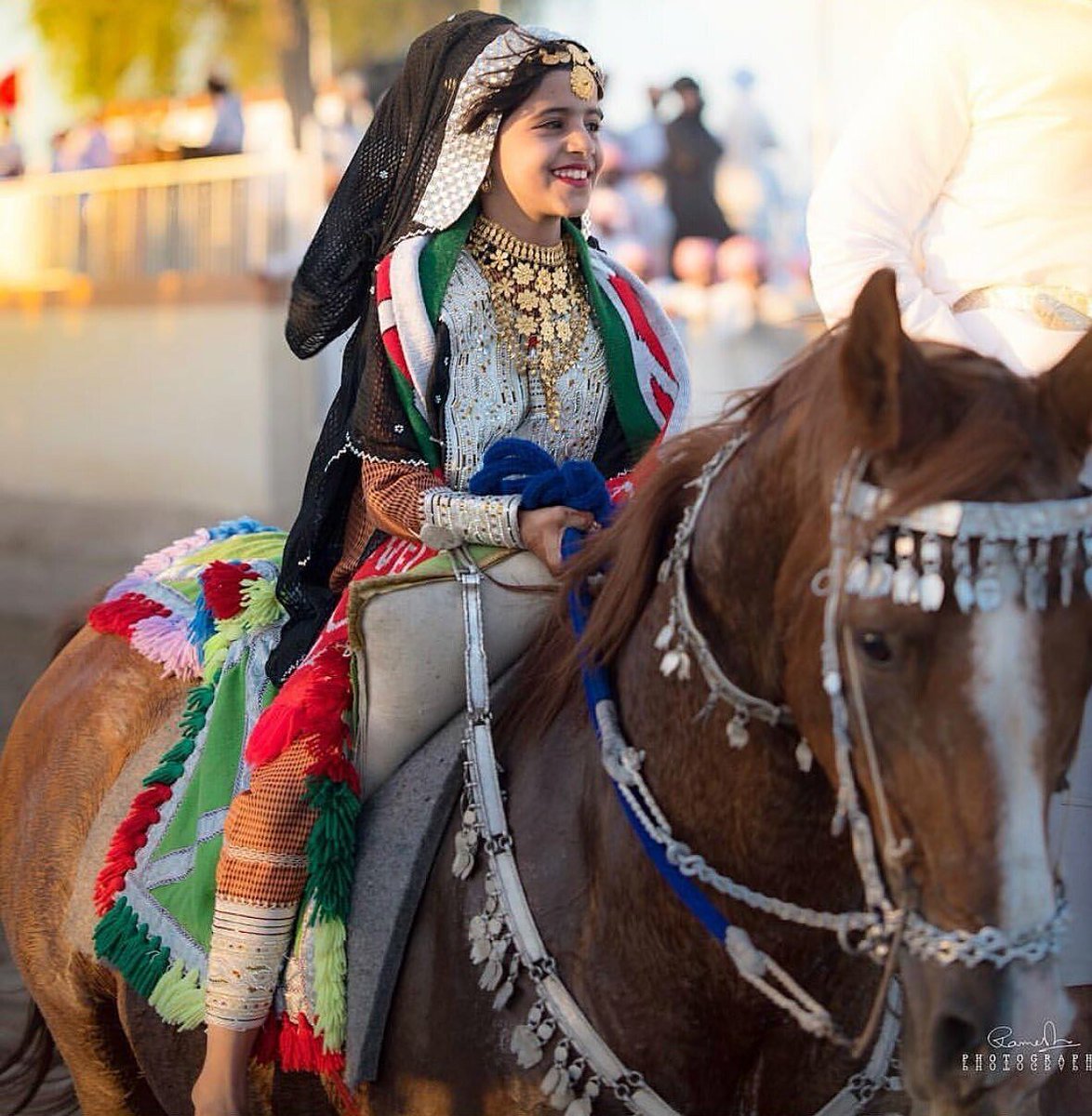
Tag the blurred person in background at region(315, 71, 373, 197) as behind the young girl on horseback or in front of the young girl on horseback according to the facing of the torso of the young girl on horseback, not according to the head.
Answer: behind

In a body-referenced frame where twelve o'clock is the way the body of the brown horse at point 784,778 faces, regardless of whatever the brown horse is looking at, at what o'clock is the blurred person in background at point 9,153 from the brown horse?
The blurred person in background is roughly at 7 o'clock from the brown horse.

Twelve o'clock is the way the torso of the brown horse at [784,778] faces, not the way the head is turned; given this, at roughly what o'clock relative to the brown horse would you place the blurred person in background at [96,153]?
The blurred person in background is roughly at 7 o'clock from the brown horse.

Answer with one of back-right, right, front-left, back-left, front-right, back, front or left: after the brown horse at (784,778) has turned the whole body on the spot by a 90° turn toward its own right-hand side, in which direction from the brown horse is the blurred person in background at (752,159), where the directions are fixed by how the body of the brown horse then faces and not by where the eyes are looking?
back-right

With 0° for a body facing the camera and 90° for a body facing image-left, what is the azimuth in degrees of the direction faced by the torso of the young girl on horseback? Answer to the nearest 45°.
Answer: approximately 315°

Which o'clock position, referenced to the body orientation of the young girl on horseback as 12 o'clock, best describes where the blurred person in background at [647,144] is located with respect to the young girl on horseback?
The blurred person in background is roughly at 8 o'clock from the young girl on horseback.

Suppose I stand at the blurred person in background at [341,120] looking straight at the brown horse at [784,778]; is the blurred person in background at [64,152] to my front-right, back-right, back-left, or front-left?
back-right
